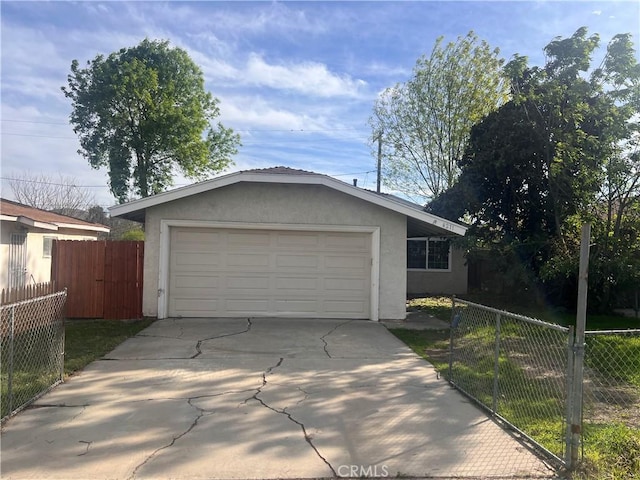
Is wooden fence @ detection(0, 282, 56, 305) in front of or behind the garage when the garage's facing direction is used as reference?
in front

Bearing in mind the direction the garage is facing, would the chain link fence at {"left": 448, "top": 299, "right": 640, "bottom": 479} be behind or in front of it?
in front

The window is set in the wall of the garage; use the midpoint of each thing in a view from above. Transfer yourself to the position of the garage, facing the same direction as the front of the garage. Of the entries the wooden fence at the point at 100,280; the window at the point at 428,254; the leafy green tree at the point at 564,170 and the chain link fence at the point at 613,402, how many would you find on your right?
1

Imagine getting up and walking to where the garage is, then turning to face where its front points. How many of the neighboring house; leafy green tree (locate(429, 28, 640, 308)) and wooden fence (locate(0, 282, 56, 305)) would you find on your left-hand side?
1

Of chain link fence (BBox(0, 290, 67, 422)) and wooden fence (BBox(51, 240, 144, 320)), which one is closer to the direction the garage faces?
the chain link fence

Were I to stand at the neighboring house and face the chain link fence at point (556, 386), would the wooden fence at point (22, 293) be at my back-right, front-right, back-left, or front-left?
front-right

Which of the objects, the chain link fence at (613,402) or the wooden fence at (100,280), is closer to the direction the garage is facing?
the chain link fence

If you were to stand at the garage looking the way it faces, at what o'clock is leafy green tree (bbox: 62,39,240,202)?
The leafy green tree is roughly at 5 o'clock from the garage.

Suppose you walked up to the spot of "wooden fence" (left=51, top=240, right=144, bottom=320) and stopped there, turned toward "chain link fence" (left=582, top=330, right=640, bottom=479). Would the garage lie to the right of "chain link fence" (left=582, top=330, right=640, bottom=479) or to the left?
left

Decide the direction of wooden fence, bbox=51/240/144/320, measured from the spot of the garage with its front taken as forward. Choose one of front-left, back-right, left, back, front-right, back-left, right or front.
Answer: right

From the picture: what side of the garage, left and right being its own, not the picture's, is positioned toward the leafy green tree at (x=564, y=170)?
left

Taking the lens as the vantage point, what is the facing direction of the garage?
facing the viewer

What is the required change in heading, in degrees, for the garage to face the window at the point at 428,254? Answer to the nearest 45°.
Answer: approximately 135° to its left

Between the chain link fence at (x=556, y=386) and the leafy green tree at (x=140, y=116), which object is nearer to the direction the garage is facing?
the chain link fence

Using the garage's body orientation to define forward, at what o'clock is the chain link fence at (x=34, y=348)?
The chain link fence is roughly at 1 o'clock from the garage.

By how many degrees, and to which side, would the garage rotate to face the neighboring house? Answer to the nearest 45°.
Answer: approximately 135° to its right
